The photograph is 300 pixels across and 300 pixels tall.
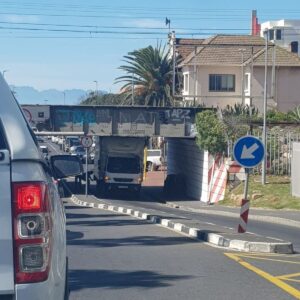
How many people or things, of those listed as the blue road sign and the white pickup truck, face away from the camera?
1

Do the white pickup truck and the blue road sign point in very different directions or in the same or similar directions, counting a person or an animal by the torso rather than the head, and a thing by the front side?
very different directions

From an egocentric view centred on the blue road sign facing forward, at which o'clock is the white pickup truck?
The white pickup truck is roughly at 12 o'clock from the blue road sign.

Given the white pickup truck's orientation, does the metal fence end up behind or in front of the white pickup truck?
in front

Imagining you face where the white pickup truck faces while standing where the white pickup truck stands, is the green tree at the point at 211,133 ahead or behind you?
ahead

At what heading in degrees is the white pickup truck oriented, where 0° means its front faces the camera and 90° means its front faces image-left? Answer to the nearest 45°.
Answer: approximately 180°

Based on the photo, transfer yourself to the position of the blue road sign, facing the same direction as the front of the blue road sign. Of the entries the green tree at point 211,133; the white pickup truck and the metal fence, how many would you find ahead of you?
1

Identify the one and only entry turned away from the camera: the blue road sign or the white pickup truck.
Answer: the white pickup truck

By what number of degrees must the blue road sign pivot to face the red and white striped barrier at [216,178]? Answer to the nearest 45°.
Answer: approximately 180°
